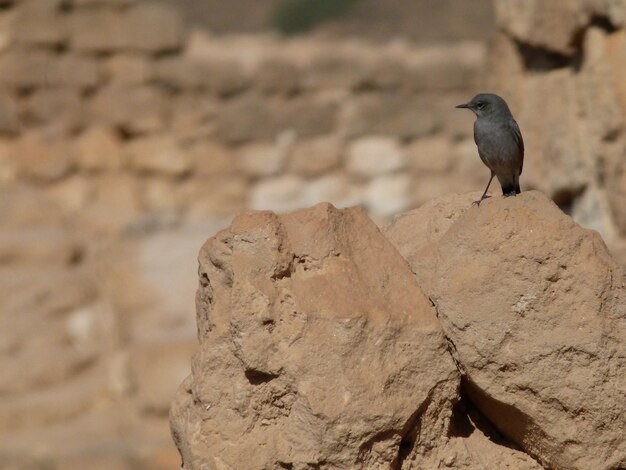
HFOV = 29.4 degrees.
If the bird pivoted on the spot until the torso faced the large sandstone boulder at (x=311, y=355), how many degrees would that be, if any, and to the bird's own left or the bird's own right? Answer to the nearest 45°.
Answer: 0° — it already faces it

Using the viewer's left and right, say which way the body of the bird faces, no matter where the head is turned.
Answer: facing the viewer and to the left of the viewer
